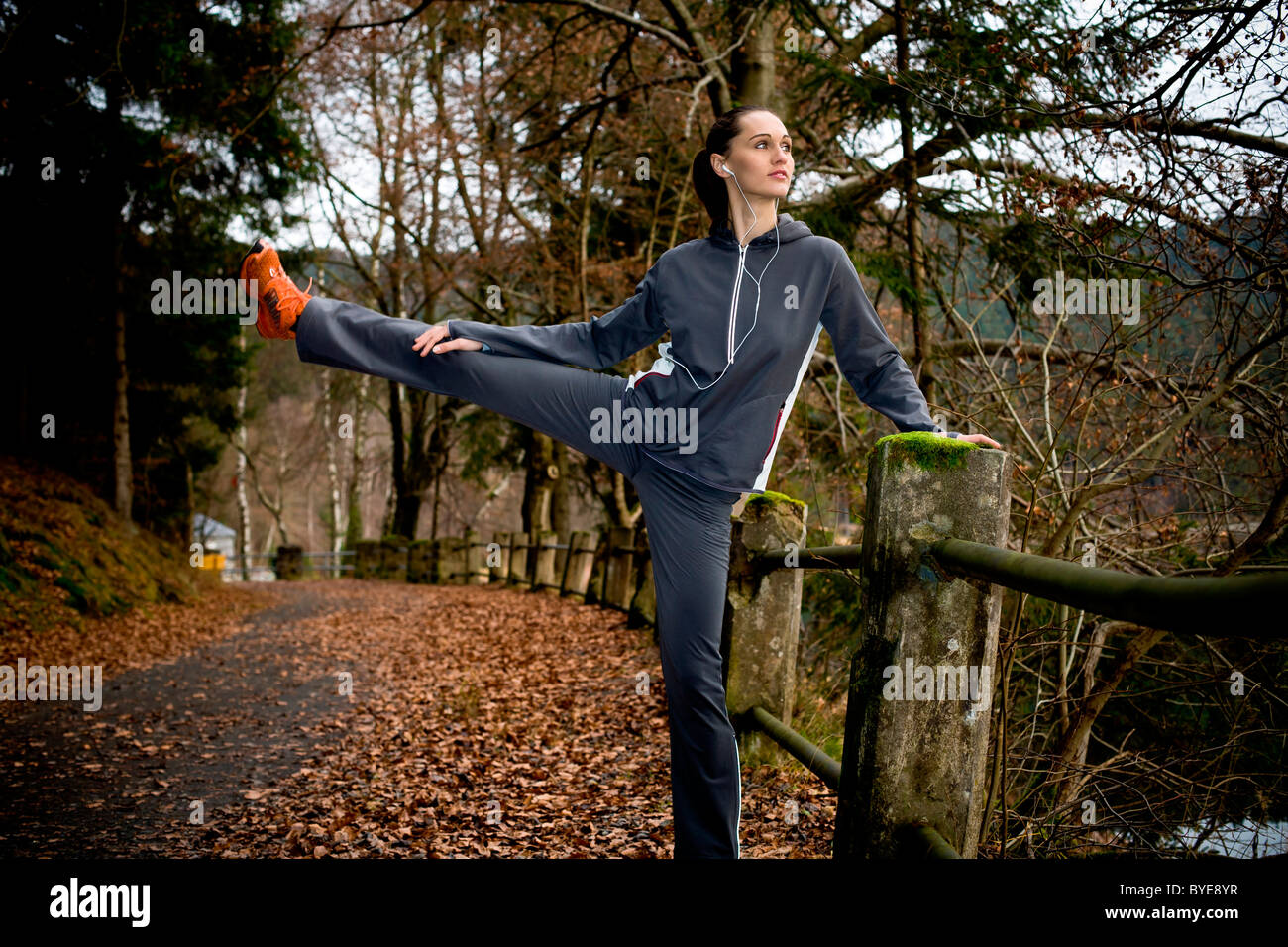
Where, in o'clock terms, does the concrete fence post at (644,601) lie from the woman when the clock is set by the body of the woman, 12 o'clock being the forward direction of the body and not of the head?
The concrete fence post is roughly at 6 o'clock from the woman.

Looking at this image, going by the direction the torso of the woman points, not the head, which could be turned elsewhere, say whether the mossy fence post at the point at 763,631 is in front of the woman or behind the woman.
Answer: behind

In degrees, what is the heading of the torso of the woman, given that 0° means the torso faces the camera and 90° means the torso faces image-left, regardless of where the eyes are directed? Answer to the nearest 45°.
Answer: approximately 0°

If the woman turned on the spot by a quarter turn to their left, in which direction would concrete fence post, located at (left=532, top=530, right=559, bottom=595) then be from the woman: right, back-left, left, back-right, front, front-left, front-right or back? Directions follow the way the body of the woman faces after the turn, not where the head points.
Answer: left

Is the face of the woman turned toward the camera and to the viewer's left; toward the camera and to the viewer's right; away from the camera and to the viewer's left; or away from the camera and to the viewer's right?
toward the camera and to the viewer's right

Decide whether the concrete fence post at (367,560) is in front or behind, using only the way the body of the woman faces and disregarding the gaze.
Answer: behind

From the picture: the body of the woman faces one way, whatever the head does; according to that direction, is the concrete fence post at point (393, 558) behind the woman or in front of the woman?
behind

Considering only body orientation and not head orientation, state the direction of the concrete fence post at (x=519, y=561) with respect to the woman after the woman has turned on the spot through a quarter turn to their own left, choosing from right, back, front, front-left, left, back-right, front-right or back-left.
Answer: left

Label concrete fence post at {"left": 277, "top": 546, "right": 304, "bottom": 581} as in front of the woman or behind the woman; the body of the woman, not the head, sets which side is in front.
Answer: behind

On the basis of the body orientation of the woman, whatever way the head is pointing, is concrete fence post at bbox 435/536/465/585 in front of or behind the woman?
behind
